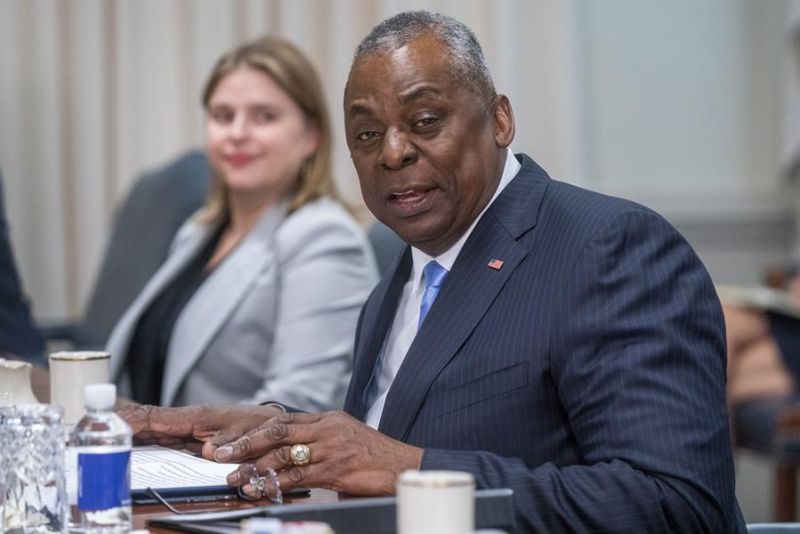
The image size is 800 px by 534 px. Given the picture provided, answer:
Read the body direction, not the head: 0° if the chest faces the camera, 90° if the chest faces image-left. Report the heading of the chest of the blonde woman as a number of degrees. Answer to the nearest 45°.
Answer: approximately 45°

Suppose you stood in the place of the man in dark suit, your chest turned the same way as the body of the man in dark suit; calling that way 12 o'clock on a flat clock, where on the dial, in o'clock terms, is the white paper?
The white paper is roughly at 1 o'clock from the man in dark suit.

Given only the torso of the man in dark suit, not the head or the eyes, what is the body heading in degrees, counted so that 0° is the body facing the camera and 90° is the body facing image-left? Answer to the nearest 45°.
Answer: approximately 45°

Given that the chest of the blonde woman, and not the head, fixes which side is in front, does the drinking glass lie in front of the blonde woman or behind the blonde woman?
in front

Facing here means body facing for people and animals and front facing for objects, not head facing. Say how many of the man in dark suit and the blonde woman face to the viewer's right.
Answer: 0

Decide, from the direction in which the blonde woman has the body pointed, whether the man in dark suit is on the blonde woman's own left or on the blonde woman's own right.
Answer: on the blonde woman's own left

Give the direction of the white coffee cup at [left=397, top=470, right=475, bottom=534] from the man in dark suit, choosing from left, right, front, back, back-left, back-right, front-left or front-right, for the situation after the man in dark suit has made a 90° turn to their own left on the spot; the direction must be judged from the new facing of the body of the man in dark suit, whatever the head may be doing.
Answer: front-right
